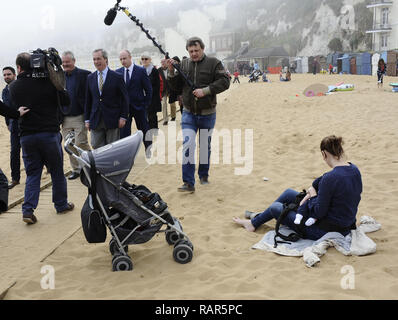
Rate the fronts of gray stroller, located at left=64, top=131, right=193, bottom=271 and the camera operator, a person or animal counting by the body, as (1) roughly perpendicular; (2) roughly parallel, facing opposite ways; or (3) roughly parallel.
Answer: roughly perpendicular

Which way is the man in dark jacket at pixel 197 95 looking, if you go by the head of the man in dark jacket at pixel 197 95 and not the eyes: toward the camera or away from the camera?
toward the camera

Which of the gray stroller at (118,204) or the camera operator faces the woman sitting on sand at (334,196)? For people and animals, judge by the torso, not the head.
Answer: the gray stroller

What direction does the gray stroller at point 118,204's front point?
to the viewer's right

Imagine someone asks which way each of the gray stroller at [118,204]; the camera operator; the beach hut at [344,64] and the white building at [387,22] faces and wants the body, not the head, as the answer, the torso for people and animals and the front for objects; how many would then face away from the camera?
1

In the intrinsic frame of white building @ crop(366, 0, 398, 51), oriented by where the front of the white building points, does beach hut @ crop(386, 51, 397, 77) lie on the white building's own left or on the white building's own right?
on the white building's own left

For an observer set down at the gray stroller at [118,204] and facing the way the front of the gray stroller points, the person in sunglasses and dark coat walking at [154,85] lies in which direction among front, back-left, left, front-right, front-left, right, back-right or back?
left

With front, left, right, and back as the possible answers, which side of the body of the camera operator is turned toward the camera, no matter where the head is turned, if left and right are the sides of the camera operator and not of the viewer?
back

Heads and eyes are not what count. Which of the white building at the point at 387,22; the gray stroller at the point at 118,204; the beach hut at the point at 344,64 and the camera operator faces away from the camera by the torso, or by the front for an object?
the camera operator

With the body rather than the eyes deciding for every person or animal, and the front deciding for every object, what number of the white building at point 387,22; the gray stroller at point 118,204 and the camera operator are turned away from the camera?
1

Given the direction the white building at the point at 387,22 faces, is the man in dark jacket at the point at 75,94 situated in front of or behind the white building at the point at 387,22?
in front
